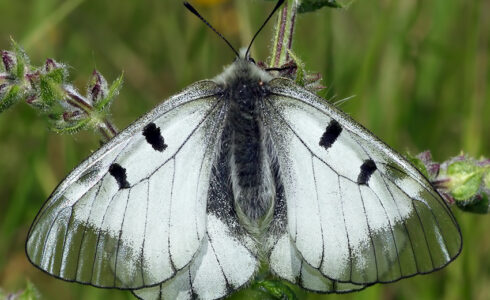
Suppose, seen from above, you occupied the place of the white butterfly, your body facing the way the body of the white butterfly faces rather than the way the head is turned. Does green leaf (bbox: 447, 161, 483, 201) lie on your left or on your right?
on your right

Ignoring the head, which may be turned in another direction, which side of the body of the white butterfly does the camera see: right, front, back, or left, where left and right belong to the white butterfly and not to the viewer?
back
